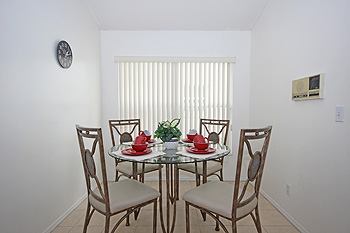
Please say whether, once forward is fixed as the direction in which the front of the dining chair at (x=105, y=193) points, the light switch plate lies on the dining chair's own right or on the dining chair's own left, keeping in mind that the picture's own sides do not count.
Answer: on the dining chair's own right

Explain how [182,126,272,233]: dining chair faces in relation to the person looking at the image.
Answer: facing away from the viewer and to the left of the viewer

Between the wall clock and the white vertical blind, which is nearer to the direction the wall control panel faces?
the wall clock

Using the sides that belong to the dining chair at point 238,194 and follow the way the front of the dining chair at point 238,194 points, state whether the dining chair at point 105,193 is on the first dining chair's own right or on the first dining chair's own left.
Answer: on the first dining chair's own left

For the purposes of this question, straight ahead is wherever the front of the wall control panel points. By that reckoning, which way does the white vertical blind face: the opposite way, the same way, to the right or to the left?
to the left

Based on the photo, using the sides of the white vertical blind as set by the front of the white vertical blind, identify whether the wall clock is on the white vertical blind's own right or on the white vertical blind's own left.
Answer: on the white vertical blind's own right

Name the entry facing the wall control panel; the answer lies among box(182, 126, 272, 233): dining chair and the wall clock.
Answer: the wall clock

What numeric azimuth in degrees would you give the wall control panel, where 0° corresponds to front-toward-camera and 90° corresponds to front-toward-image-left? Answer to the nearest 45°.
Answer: approximately 45°

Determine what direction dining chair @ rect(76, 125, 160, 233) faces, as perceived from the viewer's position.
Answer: facing away from the viewer and to the right of the viewer
